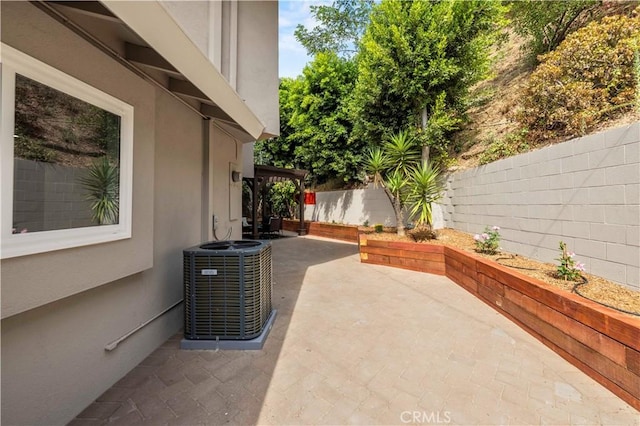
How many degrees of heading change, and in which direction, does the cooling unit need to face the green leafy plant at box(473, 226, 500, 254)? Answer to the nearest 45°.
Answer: approximately 90° to its left

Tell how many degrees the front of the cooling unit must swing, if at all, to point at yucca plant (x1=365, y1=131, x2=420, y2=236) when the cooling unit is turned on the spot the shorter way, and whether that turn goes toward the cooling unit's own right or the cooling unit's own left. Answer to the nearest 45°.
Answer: approximately 135° to the cooling unit's own left

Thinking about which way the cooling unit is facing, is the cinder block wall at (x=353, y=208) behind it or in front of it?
behind

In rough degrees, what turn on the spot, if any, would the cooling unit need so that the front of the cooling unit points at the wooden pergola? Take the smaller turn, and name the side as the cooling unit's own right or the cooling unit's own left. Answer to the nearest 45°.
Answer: approximately 180°

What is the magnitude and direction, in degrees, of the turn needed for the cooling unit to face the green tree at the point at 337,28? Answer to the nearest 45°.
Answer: approximately 135° to its left

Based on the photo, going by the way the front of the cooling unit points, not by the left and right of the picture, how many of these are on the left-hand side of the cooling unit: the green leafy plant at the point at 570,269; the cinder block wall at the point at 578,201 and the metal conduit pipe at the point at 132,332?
2

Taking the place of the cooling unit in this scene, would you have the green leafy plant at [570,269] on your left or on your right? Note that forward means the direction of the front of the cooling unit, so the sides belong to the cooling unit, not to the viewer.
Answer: on your left

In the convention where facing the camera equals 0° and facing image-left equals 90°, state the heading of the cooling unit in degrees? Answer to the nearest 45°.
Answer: approximately 0°

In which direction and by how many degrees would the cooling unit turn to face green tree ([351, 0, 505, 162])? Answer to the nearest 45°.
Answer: approximately 135° to its left

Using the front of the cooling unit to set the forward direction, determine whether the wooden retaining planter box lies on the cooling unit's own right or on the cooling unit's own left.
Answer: on the cooling unit's own left

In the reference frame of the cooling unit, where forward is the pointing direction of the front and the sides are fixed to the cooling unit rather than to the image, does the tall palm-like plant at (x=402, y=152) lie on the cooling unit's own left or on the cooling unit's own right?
on the cooling unit's own left
